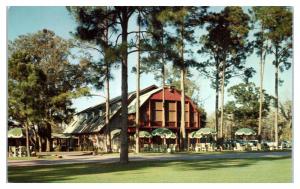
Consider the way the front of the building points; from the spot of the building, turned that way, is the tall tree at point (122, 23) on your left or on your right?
on your right

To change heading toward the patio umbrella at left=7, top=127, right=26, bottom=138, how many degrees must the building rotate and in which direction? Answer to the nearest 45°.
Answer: approximately 90° to its right

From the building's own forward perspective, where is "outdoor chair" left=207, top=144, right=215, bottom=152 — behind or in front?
in front

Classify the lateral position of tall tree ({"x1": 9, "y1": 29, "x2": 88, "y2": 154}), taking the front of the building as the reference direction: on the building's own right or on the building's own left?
on the building's own right

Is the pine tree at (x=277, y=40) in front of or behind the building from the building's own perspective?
in front

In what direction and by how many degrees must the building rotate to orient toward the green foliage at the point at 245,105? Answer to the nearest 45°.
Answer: approximately 45° to its left

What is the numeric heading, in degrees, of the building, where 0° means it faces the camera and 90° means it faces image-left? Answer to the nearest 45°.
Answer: approximately 315°
